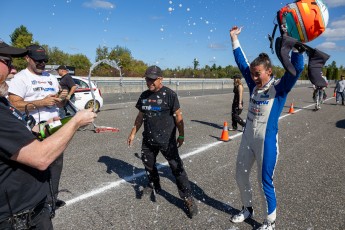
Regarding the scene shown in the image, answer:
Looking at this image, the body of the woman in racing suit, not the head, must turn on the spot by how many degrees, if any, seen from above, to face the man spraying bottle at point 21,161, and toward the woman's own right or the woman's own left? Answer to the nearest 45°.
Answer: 0° — they already face them

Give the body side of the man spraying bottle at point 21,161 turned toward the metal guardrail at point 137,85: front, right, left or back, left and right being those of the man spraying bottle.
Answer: left

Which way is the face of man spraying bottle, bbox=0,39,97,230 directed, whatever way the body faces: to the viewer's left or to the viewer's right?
to the viewer's right

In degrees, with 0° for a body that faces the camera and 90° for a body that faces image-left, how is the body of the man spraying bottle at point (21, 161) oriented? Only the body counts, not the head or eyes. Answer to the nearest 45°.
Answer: approximately 270°

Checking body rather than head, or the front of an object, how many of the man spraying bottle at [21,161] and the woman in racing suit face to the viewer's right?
1

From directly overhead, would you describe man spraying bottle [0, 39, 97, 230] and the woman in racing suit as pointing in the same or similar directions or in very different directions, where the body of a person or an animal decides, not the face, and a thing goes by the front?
very different directions

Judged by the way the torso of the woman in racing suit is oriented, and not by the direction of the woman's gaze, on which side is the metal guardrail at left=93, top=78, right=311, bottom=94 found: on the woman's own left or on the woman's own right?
on the woman's own right

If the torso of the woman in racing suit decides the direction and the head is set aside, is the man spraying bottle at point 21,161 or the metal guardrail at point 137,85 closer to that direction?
the man spraying bottle
